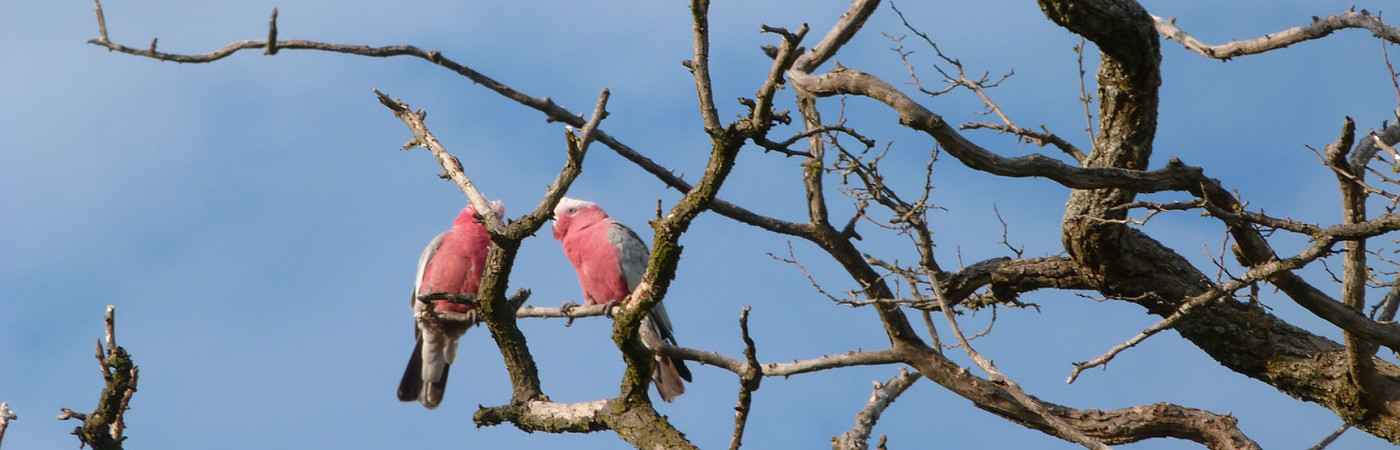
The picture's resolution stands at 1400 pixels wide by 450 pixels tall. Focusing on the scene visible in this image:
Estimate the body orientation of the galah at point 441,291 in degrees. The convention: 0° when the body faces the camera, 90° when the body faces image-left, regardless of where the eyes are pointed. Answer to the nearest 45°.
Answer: approximately 315°

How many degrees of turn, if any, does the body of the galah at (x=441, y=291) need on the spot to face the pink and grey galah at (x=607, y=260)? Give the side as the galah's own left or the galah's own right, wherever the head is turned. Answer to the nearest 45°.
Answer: approximately 45° to the galah's own left
